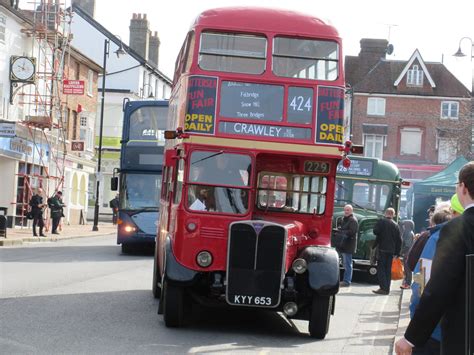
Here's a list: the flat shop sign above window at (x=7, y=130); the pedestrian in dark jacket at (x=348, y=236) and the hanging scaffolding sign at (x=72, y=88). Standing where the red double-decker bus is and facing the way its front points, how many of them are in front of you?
0

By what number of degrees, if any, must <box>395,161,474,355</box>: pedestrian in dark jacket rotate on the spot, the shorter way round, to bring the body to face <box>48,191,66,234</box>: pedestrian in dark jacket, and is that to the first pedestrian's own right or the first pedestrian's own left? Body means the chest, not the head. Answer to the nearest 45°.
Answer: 0° — they already face them

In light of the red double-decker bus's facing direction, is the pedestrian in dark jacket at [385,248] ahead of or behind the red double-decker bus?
behind

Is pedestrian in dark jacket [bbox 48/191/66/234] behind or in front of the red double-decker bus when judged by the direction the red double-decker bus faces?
behind

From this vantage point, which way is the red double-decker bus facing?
toward the camera
